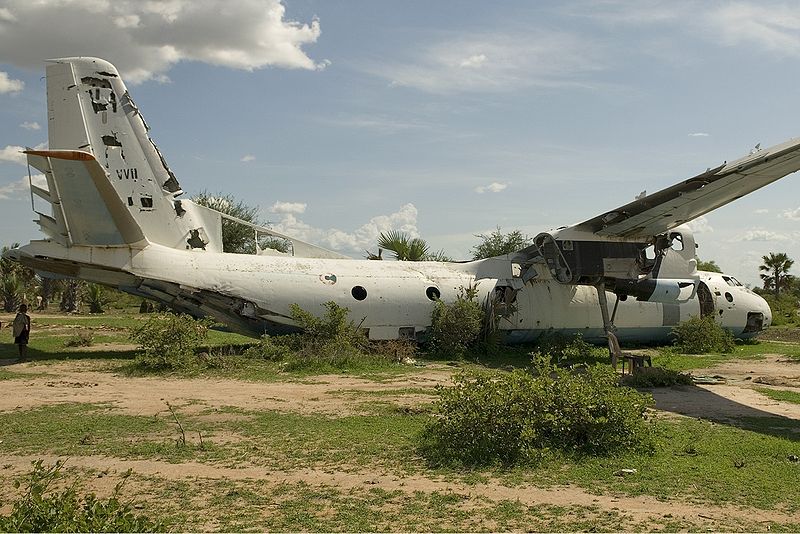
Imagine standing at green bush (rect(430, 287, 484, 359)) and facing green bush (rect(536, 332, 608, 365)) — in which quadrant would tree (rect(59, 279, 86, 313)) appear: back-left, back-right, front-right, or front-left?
back-left

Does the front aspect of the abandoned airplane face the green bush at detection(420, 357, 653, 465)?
no

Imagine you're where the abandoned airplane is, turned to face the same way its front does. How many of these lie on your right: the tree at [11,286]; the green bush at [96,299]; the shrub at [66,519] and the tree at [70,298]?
1

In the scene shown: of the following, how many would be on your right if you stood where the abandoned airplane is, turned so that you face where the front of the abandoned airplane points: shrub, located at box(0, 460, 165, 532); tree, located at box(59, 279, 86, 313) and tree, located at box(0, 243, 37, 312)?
1

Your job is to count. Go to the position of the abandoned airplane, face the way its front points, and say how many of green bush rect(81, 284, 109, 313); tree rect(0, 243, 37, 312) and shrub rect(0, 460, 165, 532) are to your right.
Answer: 1

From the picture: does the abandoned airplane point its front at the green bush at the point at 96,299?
no

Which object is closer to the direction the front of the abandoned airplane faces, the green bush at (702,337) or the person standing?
the green bush

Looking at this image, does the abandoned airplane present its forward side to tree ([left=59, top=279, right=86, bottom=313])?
no

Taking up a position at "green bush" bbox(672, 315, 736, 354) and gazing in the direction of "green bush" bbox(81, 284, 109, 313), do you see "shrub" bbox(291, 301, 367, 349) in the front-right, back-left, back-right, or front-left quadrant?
front-left

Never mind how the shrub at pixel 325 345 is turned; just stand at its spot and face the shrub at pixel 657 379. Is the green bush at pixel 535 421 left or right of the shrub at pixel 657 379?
right

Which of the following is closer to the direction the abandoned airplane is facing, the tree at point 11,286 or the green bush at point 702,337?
the green bush

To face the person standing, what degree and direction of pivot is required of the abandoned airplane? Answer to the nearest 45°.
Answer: approximately 180°

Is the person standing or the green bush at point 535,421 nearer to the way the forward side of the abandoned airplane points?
the green bush

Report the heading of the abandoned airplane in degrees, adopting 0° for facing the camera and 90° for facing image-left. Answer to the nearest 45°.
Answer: approximately 270°

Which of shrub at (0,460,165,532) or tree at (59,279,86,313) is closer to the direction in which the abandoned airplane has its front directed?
the shrub

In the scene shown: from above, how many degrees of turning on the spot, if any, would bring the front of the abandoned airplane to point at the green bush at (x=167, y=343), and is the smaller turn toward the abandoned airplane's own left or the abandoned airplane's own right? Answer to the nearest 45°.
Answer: approximately 135° to the abandoned airplane's own right

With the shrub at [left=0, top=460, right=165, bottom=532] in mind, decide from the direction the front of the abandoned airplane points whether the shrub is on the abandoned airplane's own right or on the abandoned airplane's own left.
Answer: on the abandoned airplane's own right
